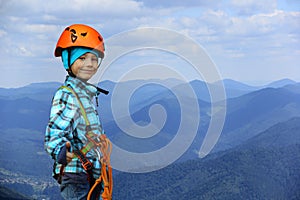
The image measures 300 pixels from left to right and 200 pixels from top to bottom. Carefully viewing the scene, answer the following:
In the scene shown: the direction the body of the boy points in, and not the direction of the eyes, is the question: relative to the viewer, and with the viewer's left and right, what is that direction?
facing the viewer and to the right of the viewer
